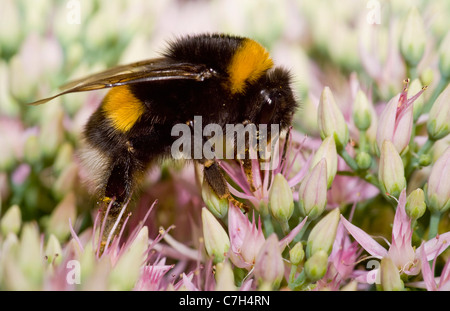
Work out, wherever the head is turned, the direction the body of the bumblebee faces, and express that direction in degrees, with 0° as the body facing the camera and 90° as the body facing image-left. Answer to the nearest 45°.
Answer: approximately 270°

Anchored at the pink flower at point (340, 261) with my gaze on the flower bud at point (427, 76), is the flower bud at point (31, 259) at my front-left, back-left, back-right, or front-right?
back-left
